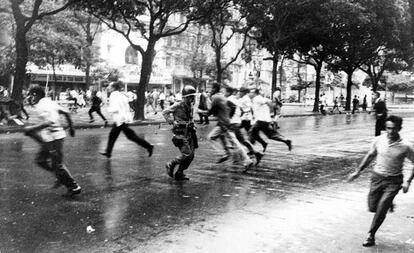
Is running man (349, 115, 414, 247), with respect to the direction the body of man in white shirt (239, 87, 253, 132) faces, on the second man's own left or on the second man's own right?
on the second man's own left

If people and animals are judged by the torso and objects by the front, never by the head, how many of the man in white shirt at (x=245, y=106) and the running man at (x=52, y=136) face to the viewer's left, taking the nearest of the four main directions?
2

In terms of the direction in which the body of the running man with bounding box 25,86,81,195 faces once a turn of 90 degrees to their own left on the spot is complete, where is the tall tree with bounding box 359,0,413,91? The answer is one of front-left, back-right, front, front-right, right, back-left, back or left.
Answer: back-left

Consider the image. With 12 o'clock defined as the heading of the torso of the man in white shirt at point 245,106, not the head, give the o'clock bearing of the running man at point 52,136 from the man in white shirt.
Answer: The running man is roughly at 10 o'clock from the man in white shirt.

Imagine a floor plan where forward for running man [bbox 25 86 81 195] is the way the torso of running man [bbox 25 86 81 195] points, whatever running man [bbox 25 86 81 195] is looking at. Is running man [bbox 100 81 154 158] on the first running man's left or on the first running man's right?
on the first running man's right

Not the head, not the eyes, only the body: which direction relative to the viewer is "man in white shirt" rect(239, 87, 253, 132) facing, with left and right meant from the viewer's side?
facing to the left of the viewer

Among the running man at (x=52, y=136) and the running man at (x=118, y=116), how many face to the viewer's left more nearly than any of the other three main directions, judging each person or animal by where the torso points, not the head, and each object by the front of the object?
2

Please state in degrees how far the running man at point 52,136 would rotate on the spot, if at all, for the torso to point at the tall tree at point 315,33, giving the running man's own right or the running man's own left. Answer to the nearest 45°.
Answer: approximately 135° to the running man's own right

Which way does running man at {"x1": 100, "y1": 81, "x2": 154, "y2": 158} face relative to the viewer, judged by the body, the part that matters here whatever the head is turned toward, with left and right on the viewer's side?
facing to the left of the viewer

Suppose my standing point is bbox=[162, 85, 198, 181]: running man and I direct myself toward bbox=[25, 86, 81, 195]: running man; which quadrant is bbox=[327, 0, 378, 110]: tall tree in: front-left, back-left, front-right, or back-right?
back-right

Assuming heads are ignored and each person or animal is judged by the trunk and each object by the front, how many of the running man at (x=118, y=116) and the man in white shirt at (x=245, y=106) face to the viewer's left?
2

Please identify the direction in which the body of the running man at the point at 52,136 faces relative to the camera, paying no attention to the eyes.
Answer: to the viewer's left

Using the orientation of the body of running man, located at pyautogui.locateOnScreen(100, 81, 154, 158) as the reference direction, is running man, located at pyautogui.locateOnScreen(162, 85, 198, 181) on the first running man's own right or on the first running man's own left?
on the first running man's own left
